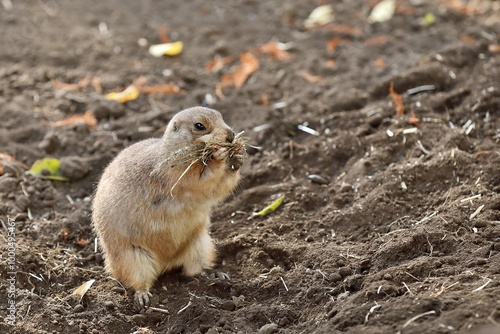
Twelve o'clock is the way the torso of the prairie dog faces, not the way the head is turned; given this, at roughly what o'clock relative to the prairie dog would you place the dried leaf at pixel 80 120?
The dried leaf is roughly at 7 o'clock from the prairie dog.

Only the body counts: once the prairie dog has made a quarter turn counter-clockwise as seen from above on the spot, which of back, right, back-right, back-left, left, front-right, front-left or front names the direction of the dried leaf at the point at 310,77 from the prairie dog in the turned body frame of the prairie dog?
front

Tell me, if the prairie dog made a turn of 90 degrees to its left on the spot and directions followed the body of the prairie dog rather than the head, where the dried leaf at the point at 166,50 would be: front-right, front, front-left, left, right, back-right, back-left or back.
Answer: front-left

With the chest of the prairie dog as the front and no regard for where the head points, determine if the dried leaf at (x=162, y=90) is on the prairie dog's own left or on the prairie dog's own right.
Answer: on the prairie dog's own left

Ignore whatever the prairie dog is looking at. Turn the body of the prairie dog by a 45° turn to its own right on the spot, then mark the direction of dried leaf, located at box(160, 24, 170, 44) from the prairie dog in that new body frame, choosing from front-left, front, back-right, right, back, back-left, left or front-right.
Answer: back

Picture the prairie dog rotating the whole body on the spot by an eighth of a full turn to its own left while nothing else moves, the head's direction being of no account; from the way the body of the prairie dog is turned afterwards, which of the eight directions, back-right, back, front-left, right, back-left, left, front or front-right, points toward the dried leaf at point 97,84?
left

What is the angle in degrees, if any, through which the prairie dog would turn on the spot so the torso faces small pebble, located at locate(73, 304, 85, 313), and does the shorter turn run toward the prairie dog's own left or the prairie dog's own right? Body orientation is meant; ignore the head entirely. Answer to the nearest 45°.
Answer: approximately 90° to the prairie dog's own right

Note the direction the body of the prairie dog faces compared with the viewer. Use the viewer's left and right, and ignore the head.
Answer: facing the viewer and to the right of the viewer

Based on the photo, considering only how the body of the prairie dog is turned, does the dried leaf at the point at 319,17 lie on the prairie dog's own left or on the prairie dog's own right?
on the prairie dog's own left

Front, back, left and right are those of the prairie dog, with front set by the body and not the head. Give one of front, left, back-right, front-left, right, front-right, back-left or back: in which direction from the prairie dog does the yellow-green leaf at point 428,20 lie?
left

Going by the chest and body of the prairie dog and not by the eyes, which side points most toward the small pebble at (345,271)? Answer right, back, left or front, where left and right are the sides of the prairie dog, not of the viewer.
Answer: front

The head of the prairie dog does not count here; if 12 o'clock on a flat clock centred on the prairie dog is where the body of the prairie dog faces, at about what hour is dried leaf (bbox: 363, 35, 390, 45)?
The dried leaf is roughly at 9 o'clock from the prairie dog.

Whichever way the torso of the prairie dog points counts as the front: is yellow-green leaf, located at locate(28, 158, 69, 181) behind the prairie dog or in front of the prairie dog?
behind

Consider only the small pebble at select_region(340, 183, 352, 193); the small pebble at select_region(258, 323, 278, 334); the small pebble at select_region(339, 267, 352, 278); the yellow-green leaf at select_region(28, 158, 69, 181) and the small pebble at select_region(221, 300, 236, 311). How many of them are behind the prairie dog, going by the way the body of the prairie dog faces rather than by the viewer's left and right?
1

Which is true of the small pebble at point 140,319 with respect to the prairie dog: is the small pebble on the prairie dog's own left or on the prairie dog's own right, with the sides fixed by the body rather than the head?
on the prairie dog's own right

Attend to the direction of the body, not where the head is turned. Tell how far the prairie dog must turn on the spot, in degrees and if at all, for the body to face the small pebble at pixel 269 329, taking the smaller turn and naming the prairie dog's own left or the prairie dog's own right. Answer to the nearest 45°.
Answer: approximately 45° to the prairie dog's own right

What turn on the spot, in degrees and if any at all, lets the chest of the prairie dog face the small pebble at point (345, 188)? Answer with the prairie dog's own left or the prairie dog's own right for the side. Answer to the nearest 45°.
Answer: approximately 45° to the prairie dog's own left

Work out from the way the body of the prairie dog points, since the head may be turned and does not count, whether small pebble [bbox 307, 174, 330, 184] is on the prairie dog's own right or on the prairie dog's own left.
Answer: on the prairie dog's own left
